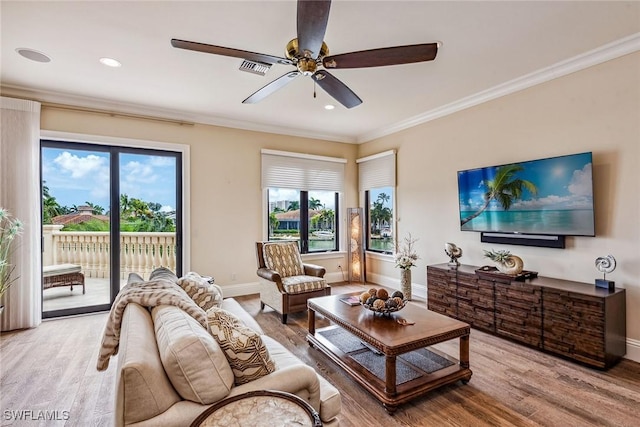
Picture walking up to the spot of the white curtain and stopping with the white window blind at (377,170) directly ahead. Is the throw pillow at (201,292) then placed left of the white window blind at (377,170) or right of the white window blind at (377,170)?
right

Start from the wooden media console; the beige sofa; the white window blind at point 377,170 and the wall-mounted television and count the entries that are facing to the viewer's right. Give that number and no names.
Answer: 1

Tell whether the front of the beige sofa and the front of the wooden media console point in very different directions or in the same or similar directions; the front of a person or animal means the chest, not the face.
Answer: very different directions

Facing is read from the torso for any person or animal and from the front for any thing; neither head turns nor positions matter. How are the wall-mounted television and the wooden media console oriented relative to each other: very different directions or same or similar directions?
same or similar directions

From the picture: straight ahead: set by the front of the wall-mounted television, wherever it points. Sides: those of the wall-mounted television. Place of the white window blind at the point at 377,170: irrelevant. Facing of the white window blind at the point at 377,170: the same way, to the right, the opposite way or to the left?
the same way

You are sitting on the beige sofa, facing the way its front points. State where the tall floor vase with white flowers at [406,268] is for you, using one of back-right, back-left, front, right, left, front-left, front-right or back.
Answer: front-left

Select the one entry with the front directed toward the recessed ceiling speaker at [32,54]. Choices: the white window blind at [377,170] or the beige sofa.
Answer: the white window blind

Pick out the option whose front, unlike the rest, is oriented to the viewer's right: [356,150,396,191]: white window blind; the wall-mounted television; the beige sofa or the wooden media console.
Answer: the beige sofa

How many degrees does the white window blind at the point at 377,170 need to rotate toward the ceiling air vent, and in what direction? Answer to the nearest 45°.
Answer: approximately 45° to its left

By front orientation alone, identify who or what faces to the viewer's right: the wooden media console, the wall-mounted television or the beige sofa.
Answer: the beige sofa

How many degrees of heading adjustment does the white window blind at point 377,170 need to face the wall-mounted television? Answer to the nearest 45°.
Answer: approximately 90° to its left

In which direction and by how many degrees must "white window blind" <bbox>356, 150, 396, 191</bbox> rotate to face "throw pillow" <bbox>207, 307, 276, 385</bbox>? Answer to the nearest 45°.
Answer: approximately 45° to its left

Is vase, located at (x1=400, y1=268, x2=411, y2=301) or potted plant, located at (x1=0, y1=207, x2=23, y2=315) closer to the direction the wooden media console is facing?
the potted plant

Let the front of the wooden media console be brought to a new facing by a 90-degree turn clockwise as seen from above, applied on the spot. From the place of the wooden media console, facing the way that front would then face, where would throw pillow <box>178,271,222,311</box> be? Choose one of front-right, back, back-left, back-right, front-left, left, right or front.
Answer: left

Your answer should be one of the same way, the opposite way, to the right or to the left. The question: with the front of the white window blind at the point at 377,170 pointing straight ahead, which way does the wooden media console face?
the same way

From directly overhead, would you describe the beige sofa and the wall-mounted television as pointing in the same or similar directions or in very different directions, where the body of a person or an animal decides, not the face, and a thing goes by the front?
very different directions

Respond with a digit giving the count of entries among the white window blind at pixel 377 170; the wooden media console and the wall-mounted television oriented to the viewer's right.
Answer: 0

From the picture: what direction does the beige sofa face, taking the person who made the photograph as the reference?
facing to the right of the viewer

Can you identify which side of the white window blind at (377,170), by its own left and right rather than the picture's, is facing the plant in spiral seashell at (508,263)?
left
